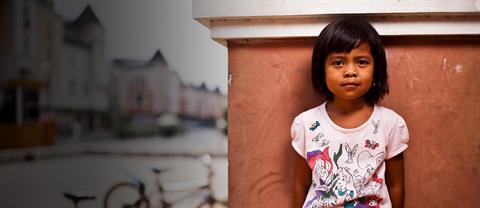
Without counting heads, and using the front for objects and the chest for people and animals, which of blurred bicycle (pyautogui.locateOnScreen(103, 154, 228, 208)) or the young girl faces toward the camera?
the young girl

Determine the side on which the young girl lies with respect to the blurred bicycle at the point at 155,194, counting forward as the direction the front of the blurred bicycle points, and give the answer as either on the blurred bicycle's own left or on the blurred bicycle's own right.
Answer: on the blurred bicycle's own right

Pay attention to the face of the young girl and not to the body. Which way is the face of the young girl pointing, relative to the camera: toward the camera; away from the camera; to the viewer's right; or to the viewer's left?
toward the camera

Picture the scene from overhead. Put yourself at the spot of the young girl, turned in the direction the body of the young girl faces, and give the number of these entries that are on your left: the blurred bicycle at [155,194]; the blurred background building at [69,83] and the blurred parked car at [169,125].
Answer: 0

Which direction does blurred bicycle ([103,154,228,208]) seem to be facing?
to the viewer's right

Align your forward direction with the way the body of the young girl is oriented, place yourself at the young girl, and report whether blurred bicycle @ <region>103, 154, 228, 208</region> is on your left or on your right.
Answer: on your right

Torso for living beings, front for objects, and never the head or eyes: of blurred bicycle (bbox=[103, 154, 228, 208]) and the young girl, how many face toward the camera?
1

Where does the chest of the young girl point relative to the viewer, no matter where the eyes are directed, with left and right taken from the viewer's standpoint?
facing the viewer

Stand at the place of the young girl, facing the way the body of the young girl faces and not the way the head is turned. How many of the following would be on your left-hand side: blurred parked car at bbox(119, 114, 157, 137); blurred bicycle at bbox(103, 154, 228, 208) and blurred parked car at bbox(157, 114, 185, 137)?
0
